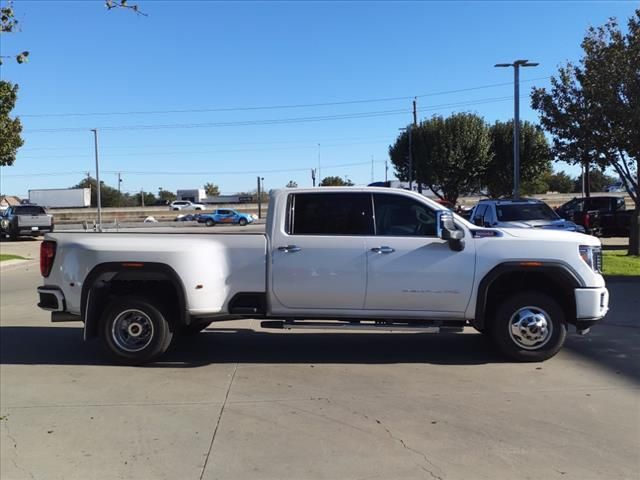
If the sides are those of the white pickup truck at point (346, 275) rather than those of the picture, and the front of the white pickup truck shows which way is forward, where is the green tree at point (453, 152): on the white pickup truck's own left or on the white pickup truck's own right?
on the white pickup truck's own left

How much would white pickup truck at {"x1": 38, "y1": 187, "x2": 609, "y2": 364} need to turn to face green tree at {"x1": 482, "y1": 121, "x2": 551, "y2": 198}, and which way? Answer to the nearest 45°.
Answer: approximately 90° to its left

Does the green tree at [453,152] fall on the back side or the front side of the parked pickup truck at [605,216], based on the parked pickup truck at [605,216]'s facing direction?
on the front side

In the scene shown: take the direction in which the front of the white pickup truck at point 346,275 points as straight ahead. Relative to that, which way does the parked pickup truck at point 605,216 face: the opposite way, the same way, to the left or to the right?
to the left

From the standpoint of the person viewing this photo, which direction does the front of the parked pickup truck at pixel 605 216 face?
facing away from the viewer and to the left of the viewer

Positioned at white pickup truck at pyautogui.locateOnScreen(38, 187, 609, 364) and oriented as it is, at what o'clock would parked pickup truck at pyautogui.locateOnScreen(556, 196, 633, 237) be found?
The parked pickup truck is roughly at 10 o'clock from the white pickup truck.

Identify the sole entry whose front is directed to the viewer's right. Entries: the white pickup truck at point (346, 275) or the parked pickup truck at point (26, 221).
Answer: the white pickup truck

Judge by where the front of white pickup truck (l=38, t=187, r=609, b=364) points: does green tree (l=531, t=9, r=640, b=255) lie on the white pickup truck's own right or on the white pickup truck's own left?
on the white pickup truck's own left

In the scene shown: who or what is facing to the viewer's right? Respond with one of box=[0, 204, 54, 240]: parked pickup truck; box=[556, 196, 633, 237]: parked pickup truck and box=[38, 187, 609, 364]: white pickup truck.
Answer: the white pickup truck

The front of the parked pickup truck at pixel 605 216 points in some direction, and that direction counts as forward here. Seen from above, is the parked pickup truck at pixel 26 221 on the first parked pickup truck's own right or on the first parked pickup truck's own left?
on the first parked pickup truck's own left

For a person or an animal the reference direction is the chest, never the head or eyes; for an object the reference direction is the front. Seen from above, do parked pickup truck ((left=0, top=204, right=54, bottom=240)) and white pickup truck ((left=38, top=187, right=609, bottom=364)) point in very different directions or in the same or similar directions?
very different directions

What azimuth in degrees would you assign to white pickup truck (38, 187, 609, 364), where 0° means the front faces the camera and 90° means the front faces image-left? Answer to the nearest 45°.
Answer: approximately 270°
